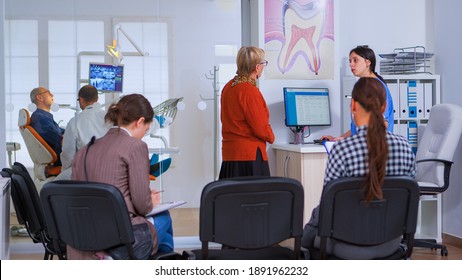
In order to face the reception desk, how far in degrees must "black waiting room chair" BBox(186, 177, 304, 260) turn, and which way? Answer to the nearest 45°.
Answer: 0° — it already faces it

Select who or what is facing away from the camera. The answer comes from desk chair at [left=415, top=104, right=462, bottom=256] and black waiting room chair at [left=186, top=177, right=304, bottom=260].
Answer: the black waiting room chair

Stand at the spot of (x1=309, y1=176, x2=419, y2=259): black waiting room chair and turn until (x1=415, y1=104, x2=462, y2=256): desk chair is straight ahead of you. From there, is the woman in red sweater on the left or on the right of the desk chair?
left

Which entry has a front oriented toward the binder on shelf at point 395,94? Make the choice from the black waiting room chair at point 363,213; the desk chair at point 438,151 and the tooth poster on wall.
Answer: the black waiting room chair

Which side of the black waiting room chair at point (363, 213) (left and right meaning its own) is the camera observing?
back

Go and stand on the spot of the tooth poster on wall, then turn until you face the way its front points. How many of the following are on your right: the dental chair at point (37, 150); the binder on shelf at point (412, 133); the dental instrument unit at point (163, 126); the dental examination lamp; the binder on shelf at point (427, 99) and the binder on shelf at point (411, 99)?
3

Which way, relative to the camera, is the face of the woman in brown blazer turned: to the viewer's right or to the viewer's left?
to the viewer's right

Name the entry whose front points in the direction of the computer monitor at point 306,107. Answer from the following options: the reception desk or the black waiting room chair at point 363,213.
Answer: the black waiting room chair

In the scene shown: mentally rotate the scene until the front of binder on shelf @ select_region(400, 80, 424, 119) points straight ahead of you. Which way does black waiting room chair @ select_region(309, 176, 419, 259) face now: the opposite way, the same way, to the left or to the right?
the opposite way

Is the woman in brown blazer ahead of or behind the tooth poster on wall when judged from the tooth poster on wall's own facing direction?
ahead
